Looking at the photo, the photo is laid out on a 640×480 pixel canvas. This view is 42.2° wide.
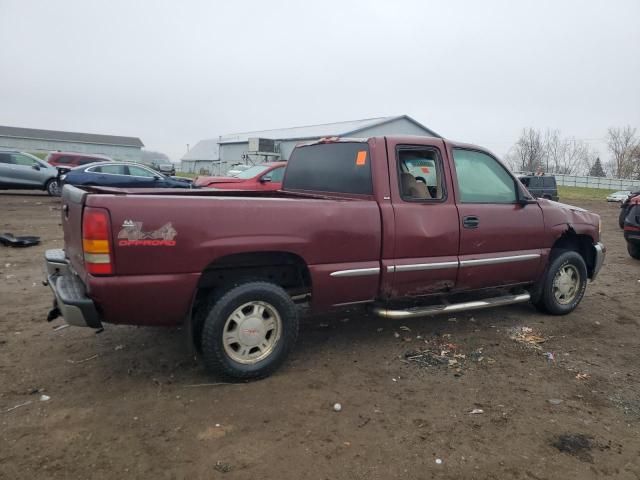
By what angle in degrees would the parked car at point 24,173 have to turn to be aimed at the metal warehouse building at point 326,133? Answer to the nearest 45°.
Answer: approximately 45° to its left

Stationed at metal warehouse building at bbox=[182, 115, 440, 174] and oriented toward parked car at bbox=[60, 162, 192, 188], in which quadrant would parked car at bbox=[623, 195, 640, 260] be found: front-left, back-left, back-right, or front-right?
front-left

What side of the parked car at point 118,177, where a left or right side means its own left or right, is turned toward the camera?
right

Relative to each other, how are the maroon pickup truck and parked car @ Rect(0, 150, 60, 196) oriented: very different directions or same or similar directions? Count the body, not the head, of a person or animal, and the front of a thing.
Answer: same or similar directions

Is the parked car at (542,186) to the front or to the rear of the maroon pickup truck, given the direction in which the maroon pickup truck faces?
to the front

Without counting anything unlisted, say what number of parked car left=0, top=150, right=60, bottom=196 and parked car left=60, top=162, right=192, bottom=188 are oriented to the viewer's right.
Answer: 2

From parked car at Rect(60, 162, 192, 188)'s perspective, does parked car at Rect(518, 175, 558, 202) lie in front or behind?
in front

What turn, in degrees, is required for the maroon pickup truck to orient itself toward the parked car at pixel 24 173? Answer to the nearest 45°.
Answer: approximately 90° to its left

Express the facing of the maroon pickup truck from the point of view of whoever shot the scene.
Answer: facing away from the viewer and to the right of the viewer

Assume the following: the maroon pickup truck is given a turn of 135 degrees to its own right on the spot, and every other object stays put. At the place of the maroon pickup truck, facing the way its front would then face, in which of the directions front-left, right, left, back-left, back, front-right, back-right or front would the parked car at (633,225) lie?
back-left

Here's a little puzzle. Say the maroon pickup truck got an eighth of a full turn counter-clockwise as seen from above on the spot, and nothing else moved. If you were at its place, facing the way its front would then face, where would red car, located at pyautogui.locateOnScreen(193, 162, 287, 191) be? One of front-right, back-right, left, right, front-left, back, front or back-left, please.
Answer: front

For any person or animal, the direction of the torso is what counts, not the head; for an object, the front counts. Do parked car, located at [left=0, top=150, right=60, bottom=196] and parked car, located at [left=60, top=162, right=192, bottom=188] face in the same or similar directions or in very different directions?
same or similar directions
